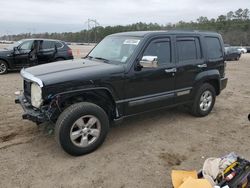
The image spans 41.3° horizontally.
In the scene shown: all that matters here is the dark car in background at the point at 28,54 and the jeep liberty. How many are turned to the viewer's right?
0

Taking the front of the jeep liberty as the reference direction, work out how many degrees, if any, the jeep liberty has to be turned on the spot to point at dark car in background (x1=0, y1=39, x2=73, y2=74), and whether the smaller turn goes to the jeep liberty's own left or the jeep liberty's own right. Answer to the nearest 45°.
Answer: approximately 90° to the jeep liberty's own right

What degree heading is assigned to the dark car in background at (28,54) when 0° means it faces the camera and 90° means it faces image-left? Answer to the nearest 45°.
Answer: approximately 90°

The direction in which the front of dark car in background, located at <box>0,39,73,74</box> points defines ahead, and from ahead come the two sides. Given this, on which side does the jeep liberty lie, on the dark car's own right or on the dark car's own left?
on the dark car's own left

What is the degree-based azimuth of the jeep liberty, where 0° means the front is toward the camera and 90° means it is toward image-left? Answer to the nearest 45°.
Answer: approximately 45°
